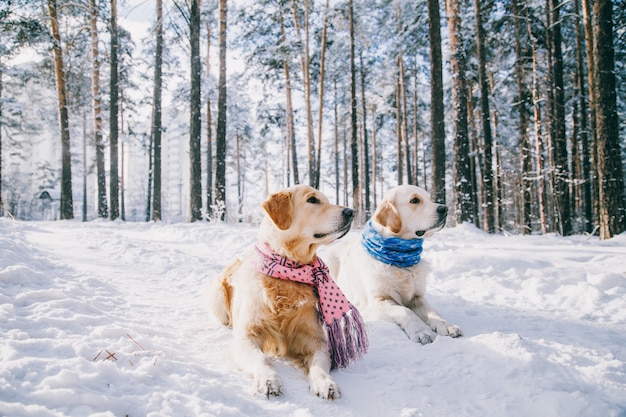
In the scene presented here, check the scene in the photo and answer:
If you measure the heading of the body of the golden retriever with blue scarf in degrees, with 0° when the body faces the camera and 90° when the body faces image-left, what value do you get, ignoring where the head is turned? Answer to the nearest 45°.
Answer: approximately 315°
